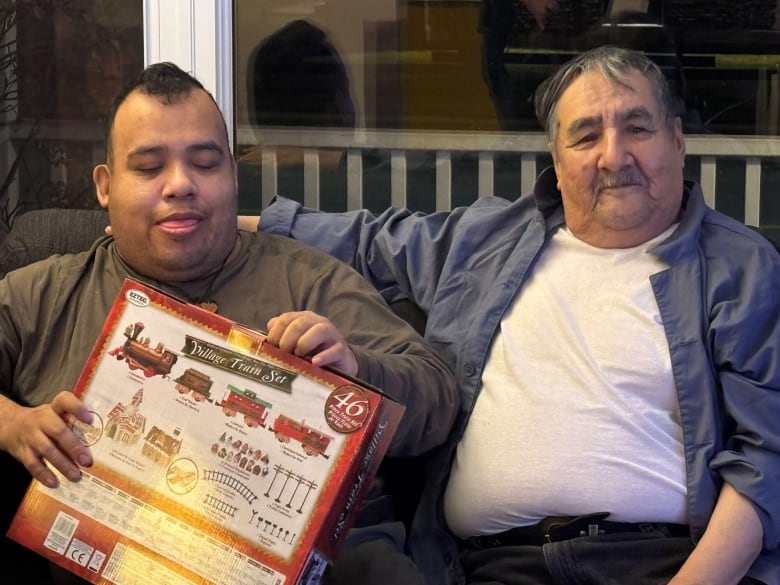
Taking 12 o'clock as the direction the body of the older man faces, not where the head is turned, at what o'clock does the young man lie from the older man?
The young man is roughly at 3 o'clock from the older man.

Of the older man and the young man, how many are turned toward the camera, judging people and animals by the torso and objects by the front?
2

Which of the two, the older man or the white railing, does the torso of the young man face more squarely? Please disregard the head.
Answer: the older man

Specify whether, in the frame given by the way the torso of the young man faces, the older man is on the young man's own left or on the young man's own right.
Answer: on the young man's own left

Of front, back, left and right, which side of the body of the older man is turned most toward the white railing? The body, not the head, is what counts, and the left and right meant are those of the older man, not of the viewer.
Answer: back
